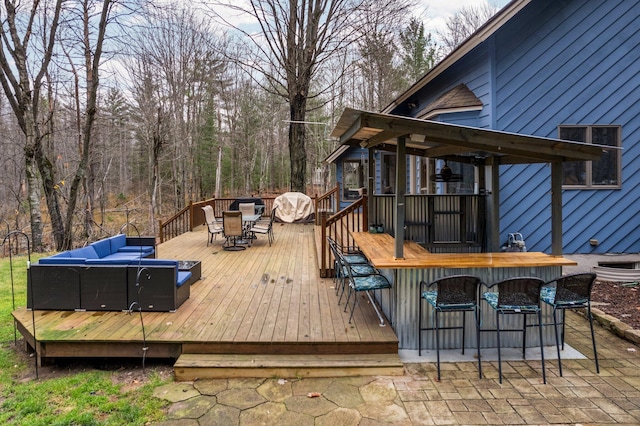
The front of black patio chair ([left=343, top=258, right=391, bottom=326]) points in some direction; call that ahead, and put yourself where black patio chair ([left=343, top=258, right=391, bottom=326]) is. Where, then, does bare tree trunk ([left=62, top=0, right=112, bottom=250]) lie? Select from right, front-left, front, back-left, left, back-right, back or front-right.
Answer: back-left

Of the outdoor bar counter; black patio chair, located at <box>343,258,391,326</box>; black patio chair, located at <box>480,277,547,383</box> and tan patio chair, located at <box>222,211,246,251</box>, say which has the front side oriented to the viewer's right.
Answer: black patio chair, located at <box>343,258,391,326</box>

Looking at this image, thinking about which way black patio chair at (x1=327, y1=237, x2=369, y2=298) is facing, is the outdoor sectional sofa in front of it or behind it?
behind

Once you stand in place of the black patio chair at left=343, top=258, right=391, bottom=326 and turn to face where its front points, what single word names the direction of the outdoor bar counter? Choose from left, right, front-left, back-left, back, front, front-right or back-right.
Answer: front

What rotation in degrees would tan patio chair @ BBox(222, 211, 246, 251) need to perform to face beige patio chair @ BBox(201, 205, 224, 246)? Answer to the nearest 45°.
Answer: approximately 45° to its left

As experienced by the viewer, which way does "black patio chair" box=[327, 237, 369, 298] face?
facing to the right of the viewer

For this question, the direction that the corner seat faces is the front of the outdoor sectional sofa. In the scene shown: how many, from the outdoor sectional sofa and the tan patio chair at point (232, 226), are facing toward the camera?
0

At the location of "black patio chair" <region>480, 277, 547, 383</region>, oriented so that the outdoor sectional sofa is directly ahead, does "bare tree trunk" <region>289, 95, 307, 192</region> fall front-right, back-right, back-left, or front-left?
front-right

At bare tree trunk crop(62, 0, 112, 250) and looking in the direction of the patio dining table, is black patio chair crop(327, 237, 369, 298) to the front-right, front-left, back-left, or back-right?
front-right

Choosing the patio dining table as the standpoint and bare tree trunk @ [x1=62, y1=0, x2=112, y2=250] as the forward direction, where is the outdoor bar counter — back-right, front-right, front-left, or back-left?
back-left

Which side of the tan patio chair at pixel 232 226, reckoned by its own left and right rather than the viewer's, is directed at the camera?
back

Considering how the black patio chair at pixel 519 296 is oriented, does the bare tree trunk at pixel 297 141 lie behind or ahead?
ahead

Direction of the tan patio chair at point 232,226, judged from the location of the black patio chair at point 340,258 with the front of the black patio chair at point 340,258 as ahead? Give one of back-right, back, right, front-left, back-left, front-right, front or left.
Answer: back-left

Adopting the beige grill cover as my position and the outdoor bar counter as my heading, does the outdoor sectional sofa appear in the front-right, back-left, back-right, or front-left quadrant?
front-right

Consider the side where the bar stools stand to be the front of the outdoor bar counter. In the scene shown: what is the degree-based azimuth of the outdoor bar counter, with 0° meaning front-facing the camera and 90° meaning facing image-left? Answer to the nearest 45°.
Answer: approximately 0°

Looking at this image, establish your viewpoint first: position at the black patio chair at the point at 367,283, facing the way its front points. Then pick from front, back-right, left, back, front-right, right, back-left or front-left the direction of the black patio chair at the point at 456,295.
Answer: front-right

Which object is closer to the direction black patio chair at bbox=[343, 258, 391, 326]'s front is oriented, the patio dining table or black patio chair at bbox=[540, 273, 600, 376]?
the black patio chair

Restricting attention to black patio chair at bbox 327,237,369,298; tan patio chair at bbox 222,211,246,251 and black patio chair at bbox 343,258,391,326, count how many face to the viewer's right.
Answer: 2

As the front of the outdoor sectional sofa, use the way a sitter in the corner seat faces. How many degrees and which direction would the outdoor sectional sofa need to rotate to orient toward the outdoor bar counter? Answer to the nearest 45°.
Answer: approximately 90° to its right

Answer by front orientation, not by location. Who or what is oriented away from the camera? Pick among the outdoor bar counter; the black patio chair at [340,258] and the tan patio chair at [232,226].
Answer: the tan patio chair at [232,226]

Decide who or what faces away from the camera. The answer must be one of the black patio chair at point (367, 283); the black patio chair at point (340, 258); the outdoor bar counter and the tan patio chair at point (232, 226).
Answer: the tan patio chair at point (232, 226)
